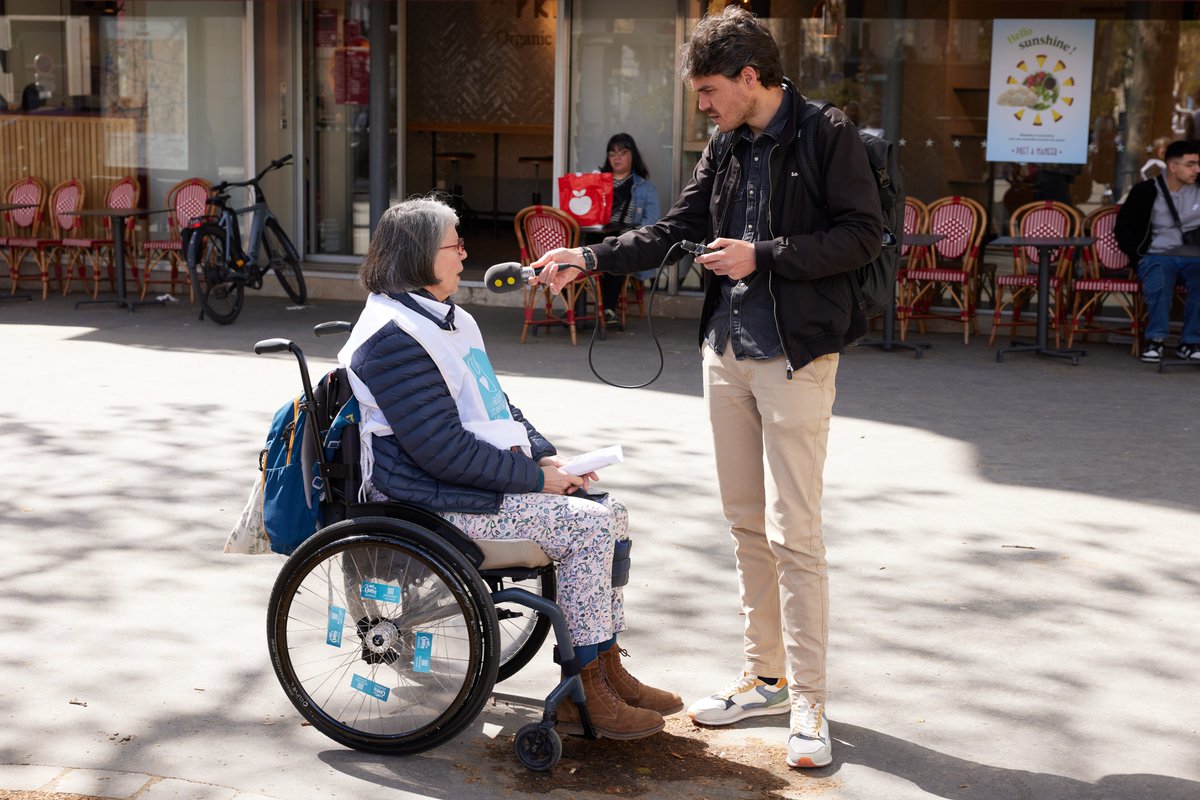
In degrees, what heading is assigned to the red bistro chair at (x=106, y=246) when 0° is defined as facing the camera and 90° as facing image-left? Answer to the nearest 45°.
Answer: approximately 45°

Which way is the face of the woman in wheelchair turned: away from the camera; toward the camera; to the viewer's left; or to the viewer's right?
to the viewer's right

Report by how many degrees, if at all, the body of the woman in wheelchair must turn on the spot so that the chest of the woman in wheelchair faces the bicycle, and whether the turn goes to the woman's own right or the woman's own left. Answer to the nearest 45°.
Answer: approximately 90° to the woman's own left

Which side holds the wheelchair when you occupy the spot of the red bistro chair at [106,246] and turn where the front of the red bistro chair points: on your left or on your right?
on your left

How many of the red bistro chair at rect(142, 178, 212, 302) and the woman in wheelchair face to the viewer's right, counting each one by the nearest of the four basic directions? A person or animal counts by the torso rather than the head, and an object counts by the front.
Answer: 1

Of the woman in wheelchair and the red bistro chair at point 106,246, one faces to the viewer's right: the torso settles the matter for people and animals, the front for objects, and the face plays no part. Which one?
the woman in wheelchair

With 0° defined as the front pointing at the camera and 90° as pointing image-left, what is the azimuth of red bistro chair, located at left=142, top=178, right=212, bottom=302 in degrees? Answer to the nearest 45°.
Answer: approximately 45°

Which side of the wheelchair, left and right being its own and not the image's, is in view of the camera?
right

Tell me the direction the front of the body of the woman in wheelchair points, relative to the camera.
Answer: to the viewer's right

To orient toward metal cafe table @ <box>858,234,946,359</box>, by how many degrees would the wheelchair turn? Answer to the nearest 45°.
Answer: approximately 45° to its left

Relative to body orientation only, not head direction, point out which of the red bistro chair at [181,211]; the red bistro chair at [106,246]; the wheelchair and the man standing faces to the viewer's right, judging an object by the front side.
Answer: the wheelchair

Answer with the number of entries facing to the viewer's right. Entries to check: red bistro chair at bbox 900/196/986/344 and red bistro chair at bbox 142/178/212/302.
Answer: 0

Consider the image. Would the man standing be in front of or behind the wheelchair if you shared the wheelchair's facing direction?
in front

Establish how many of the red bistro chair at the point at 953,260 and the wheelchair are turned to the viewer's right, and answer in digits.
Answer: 1
